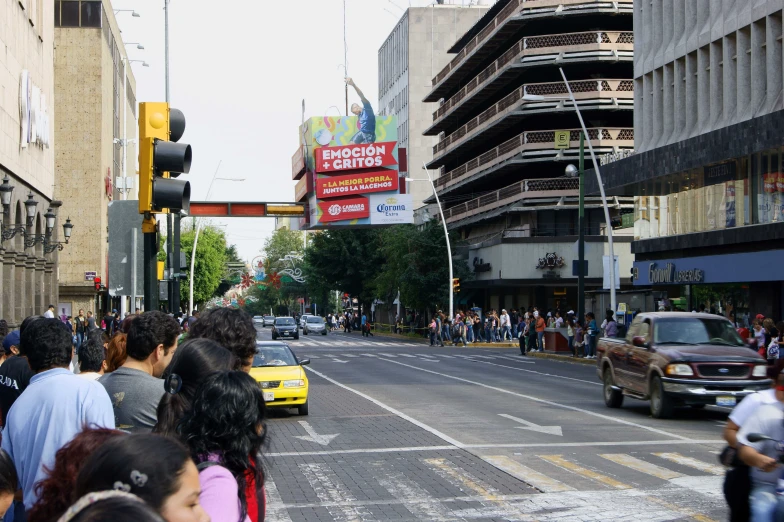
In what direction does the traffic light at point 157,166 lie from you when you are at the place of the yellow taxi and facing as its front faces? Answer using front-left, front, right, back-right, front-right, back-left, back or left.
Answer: front

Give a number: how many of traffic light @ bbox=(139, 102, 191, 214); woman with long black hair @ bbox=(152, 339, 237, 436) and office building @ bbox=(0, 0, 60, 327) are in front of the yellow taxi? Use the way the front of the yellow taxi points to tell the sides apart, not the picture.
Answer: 2

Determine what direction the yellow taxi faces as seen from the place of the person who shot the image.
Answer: facing the viewer

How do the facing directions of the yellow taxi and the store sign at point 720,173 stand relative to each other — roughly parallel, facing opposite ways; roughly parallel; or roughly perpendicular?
roughly perpendicular

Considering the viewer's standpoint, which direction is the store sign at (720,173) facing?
facing the viewer and to the left of the viewer

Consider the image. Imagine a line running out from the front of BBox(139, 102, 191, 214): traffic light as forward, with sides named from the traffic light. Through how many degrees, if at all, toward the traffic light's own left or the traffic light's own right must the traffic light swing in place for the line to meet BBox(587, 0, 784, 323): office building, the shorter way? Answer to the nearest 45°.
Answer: approximately 45° to the traffic light's own left

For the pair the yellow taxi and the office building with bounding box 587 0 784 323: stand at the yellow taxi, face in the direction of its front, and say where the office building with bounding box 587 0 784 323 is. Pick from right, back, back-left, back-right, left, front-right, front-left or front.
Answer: back-left
